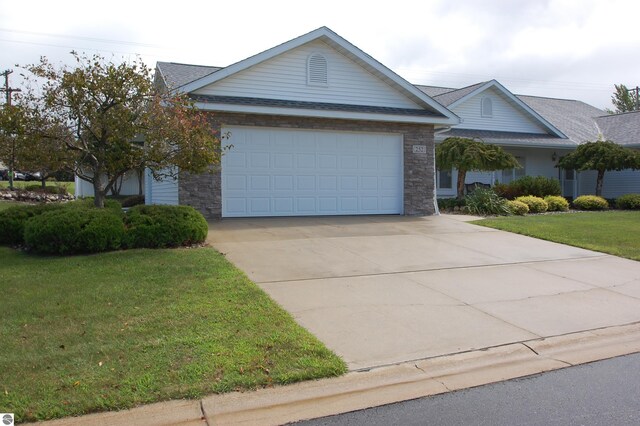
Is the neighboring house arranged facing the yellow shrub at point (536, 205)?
yes

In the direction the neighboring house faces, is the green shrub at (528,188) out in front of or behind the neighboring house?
in front

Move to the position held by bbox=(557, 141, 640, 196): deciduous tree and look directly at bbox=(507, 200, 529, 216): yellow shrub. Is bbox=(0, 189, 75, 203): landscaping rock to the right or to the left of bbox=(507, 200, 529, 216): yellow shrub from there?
right

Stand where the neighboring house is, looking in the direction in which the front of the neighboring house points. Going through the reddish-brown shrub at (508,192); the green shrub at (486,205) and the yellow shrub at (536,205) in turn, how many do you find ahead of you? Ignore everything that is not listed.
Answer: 3

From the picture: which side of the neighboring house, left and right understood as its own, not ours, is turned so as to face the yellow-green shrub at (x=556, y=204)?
front

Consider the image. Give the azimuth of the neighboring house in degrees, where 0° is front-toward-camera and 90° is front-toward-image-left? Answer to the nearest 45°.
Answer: approximately 0°

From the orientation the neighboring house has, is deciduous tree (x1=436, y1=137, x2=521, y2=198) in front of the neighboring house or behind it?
in front

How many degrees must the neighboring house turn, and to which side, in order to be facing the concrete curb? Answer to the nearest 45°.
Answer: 0° — it already faces it
